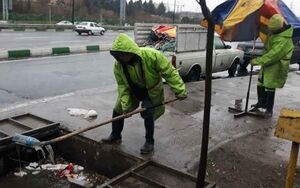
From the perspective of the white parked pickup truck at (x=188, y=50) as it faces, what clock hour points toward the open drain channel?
The open drain channel is roughly at 5 o'clock from the white parked pickup truck.

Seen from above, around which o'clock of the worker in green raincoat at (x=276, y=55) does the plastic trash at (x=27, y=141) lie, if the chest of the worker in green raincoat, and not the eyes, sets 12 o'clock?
The plastic trash is roughly at 10 o'clock from the worker in green raincoat.

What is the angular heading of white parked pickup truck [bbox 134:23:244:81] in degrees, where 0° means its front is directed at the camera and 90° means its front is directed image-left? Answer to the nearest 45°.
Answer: approximately 225°

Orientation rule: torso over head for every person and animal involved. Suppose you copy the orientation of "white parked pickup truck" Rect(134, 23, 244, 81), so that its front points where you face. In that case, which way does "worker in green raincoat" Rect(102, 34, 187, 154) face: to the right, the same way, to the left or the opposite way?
the opposite way

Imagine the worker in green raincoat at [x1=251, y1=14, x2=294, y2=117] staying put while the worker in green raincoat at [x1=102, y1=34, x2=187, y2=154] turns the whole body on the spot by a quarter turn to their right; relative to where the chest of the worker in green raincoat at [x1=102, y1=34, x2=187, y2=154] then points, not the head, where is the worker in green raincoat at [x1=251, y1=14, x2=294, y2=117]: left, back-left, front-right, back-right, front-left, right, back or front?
right

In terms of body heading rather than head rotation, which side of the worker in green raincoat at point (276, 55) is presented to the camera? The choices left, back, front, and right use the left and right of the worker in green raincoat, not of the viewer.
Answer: left

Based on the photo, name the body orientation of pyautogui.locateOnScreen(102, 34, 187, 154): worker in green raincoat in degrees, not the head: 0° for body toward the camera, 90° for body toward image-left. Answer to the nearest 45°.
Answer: approximately 45°

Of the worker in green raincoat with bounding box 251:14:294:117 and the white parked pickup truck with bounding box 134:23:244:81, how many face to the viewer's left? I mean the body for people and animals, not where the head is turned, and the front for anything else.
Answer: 1

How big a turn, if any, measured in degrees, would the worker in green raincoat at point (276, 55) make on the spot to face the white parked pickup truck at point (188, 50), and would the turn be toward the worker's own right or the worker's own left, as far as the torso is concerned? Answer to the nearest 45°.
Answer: approximately 45° to the worker's own right
